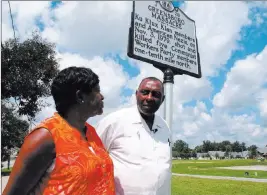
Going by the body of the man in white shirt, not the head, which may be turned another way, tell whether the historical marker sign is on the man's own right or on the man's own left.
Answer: on the man's own left

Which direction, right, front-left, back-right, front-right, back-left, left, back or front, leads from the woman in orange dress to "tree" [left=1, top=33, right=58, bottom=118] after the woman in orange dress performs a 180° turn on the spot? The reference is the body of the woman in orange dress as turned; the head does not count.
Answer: front-right

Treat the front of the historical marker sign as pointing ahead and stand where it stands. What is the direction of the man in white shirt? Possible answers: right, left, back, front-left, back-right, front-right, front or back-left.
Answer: front-right

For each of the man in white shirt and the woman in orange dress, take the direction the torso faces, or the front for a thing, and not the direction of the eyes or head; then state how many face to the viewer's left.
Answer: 0

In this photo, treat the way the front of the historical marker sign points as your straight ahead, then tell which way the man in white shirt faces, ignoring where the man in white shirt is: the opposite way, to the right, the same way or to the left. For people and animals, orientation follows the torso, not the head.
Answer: the same way

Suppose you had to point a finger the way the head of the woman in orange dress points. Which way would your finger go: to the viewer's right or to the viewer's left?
to the viewer's right

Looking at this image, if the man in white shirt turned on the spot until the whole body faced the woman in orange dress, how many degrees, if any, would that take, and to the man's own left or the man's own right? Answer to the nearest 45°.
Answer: approximately 90° to the man's own right

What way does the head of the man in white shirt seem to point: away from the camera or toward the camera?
toward the camera

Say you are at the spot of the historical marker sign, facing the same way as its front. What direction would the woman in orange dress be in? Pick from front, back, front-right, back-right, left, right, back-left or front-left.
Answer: front-right
